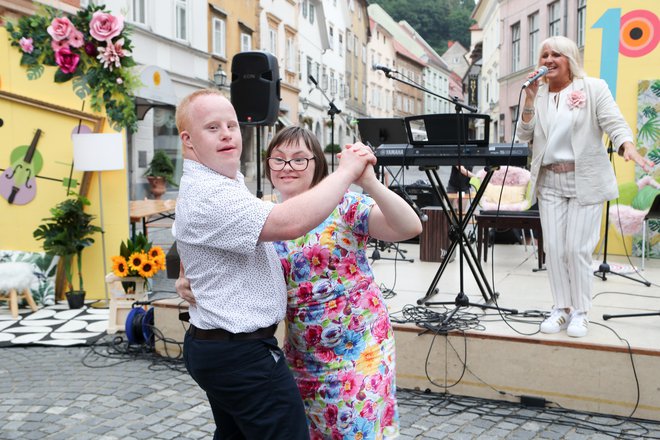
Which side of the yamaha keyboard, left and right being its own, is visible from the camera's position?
back

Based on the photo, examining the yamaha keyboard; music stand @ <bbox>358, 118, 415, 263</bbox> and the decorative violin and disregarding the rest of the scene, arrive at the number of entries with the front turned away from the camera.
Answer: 2

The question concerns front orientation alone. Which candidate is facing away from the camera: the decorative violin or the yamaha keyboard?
the yamaha keyboard

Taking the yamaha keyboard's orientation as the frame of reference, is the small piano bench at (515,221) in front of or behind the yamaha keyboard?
in front

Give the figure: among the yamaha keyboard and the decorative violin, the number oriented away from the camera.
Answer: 1

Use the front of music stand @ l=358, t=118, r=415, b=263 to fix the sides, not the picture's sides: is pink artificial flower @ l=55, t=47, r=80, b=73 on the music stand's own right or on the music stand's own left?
on the music stand's own left

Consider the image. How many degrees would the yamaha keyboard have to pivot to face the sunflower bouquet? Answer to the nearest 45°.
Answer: approximately 90° to its left

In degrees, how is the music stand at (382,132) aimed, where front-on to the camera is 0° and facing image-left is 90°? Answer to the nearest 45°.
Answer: approximately 180°

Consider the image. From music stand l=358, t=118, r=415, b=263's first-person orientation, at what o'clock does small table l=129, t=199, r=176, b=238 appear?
The small table is roughly at 9 o'clock from the music stand.

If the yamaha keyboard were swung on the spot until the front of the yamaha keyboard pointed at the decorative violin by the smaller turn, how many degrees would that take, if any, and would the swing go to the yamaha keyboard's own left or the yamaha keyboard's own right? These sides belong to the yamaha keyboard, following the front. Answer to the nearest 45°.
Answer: approximately 90° to the yamaha keyboard's own left
